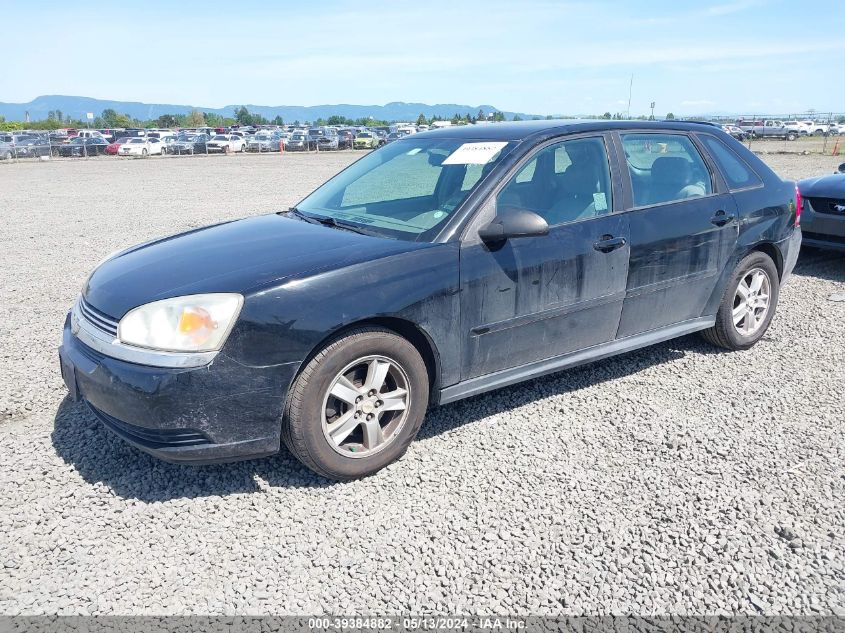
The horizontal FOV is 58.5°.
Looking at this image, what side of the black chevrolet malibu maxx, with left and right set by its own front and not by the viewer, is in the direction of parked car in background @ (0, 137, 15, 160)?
right

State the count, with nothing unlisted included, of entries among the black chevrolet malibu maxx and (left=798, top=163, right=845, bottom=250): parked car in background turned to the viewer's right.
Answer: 0

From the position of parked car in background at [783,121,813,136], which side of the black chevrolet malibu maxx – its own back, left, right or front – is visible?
back

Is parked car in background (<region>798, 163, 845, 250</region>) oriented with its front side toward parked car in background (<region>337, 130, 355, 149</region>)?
no

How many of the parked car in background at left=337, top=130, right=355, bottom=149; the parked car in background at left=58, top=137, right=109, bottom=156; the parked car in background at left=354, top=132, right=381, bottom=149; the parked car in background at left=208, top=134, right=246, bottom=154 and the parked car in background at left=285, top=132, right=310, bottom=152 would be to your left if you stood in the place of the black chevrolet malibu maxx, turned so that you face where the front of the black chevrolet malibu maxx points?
0

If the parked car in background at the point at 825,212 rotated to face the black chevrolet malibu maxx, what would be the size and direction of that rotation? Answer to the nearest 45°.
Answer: approximately 45° to its left

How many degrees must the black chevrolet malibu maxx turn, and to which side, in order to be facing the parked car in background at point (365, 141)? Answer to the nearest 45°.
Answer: approximately 135° to its right

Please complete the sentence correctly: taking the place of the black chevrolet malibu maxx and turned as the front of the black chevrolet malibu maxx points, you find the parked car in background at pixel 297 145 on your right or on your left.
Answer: on your right

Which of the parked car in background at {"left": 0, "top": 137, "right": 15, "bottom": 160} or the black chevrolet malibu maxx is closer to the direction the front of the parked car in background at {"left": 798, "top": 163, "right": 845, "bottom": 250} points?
the black chevrolet malibu maxx

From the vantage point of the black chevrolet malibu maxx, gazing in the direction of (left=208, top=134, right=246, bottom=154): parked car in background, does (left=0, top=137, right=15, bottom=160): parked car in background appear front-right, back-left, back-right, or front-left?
front-left

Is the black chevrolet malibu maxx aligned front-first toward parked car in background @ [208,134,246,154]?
no

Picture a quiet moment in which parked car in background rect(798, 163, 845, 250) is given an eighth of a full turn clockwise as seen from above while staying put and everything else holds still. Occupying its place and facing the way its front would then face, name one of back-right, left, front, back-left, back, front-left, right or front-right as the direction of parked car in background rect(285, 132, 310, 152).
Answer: front-right

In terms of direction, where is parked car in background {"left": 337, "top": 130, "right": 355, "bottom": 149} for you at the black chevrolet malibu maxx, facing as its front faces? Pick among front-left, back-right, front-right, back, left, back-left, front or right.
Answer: back-right

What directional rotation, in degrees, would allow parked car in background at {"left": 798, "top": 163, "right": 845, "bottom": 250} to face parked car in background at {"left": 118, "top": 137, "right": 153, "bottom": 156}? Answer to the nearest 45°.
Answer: approximately 90° to its right

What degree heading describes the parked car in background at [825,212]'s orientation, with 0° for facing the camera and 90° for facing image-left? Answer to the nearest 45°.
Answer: approximately 45°

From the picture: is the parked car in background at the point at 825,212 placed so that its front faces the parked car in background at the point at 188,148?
no

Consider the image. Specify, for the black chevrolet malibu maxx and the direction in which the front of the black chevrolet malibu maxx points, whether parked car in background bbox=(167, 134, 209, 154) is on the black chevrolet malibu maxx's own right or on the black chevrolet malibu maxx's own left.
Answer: on the black chevrolet malibu maxx's own right

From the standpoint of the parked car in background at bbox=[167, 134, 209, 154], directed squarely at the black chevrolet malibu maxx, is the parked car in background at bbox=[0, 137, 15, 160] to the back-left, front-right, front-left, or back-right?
front-right

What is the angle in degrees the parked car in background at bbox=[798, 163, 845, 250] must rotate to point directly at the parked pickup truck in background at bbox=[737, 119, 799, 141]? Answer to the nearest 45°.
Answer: approximately 135° to its right

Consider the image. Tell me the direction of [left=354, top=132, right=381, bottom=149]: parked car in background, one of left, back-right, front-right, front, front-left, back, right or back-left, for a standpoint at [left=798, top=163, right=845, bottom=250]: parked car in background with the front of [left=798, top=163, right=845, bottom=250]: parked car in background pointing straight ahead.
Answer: right

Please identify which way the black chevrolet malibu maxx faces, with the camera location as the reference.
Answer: facing the viewer and to the left of the viewer
